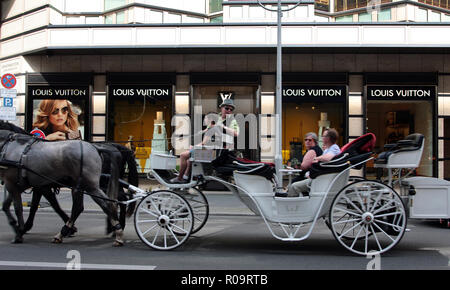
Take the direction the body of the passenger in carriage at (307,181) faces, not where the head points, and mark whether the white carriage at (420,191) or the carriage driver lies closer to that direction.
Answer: the carriage driver

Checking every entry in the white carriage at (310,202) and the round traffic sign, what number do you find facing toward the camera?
1

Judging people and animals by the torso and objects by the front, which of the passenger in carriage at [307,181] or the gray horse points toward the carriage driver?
the passenger in carriage

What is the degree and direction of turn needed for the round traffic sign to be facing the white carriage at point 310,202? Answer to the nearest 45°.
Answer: approximately 45° to its left

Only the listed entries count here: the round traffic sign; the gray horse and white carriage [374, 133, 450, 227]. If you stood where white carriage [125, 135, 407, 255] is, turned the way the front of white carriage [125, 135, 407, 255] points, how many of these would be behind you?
1

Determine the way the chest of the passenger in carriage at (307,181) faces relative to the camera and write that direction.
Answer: to the viewer's left

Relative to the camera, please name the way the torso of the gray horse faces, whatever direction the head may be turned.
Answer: to the viewer's left

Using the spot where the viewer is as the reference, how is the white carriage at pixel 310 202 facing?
facing to the left of the viewer
